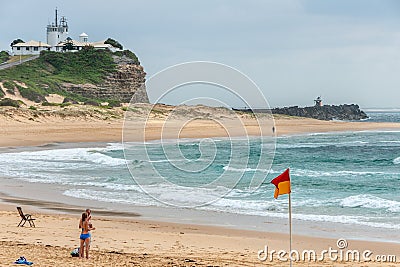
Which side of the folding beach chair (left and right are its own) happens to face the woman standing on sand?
right

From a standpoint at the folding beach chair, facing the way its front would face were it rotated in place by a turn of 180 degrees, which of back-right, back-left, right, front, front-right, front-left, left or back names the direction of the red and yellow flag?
back-left
